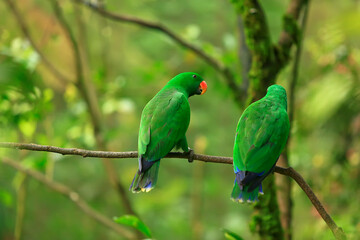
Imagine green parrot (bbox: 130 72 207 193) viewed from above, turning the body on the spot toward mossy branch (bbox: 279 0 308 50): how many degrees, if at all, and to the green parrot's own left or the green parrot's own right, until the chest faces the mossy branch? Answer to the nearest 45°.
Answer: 0° — it already faces it

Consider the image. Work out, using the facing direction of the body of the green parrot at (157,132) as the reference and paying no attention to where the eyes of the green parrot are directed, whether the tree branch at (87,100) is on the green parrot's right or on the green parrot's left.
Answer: on the green parrot's left

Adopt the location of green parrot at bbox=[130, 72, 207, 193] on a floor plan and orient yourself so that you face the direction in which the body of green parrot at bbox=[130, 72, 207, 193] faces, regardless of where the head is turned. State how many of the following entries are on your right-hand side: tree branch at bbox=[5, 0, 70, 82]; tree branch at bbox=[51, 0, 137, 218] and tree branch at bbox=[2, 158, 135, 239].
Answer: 0

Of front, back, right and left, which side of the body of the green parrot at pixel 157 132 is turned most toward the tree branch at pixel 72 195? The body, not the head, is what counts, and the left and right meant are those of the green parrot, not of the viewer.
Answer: left

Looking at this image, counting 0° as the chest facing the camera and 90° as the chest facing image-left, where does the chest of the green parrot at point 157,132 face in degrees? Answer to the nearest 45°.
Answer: approximately 225°

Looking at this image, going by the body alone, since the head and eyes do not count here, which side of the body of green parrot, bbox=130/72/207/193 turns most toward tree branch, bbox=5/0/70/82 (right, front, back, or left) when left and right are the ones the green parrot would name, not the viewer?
left

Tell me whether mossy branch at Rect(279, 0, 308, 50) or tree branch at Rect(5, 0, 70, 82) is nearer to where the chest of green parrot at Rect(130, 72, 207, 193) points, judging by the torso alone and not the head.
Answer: the mossy branch
